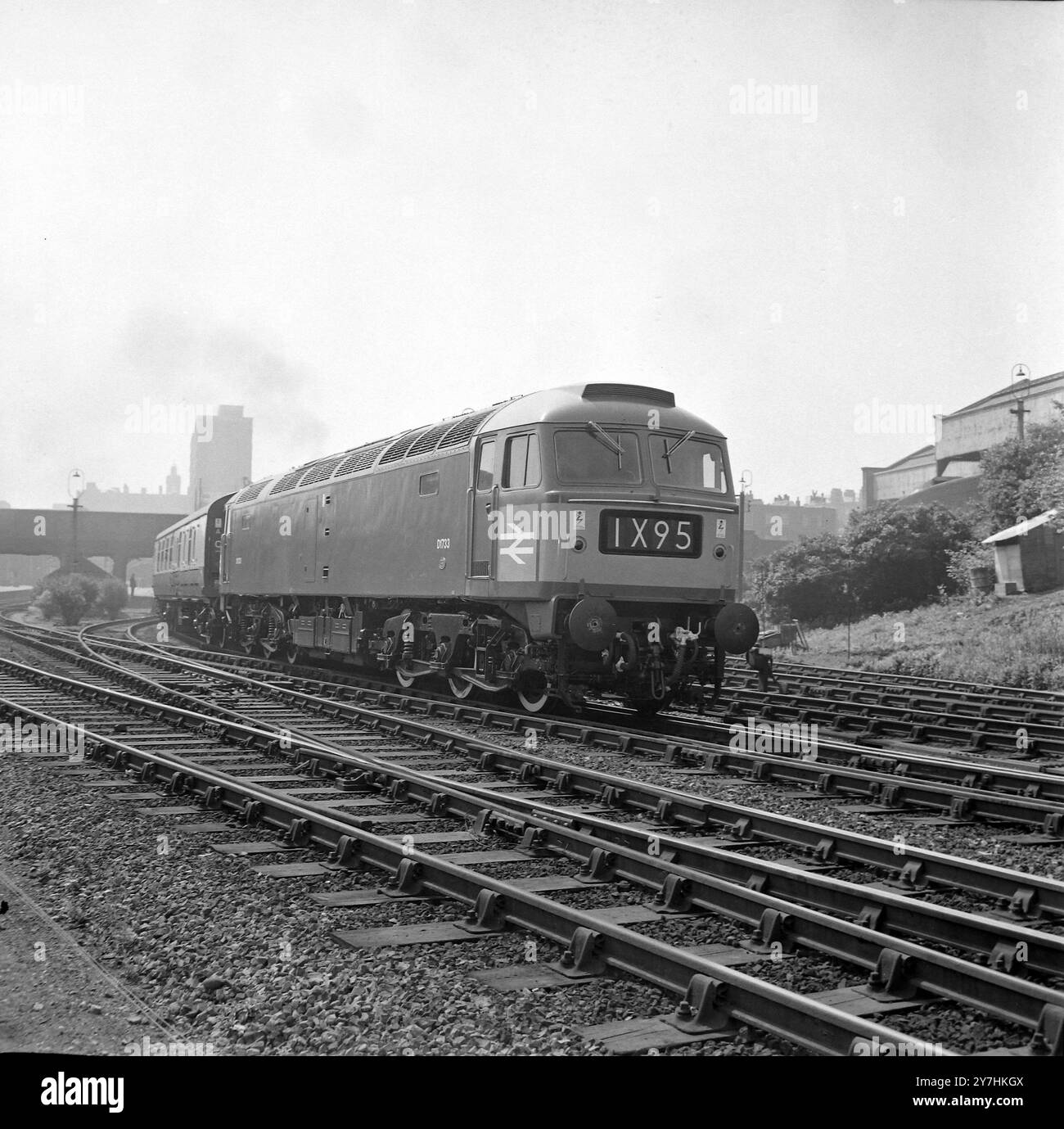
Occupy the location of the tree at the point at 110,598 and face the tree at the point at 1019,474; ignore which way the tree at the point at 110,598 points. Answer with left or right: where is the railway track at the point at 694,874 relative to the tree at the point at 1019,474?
right

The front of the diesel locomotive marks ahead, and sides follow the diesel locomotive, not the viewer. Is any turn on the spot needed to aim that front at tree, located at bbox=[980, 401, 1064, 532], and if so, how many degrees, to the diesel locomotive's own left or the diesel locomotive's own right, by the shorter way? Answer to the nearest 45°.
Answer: approximately 90° to the diesel locomotive's own left

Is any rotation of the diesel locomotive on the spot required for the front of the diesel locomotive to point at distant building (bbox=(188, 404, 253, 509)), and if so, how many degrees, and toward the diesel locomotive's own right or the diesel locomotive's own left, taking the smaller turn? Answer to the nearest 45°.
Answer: approximately 135° to the diesel locomotive's own left

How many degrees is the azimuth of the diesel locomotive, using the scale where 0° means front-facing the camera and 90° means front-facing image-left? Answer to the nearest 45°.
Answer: approximately 315°
